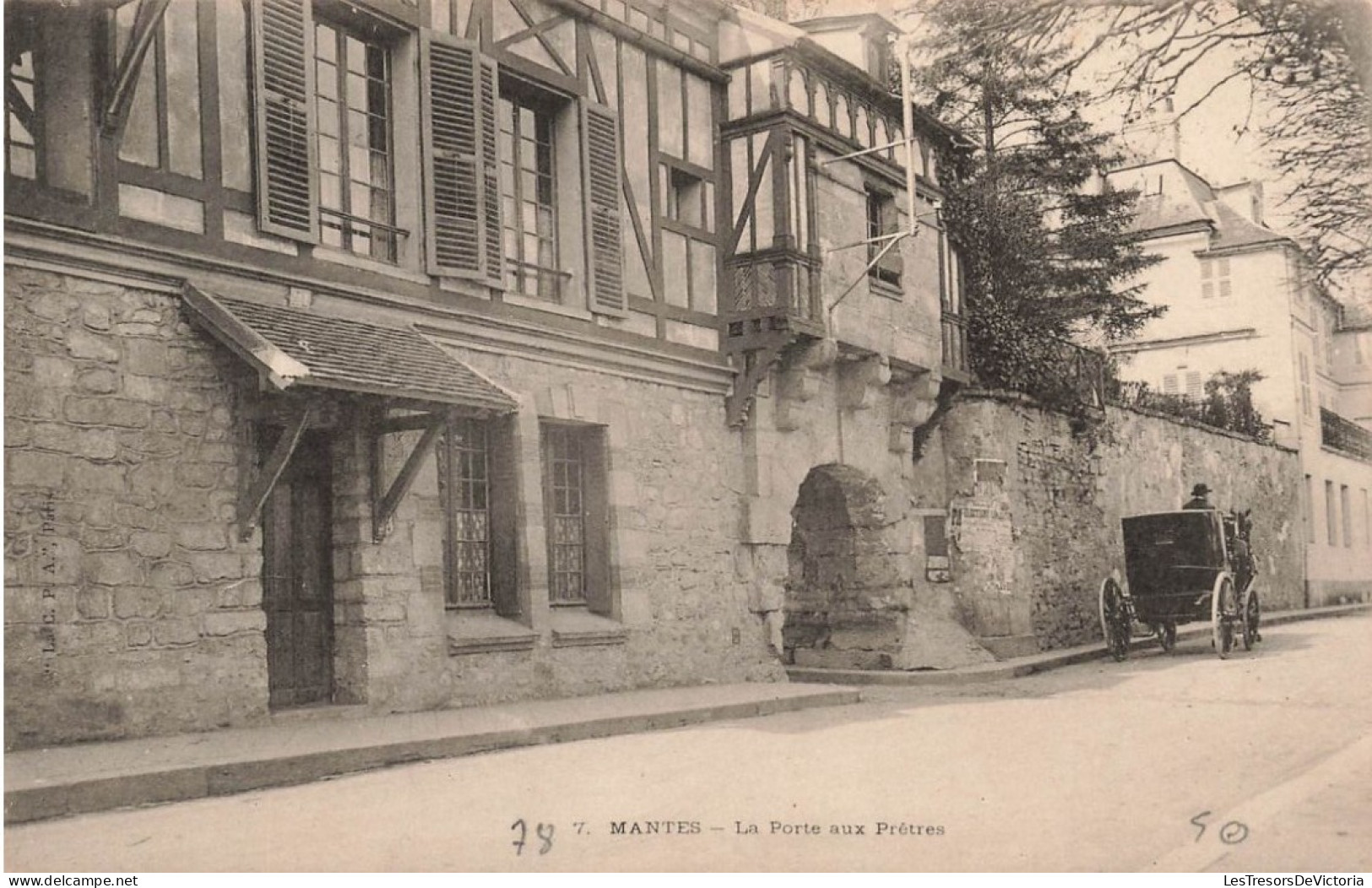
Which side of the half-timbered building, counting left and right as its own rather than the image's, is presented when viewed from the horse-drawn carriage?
left

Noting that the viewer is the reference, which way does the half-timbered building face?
facing the viewer and to the right of the viewer

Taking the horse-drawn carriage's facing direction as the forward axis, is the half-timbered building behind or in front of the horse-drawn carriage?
behind

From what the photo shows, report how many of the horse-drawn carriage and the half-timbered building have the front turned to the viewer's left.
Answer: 0

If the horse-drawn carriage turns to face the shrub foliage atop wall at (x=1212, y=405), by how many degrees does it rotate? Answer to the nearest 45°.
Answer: approximately 45° to its left

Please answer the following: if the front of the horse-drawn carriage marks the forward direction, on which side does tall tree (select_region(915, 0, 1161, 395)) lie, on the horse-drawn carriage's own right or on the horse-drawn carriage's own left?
on the horse-drawn carriage's own left

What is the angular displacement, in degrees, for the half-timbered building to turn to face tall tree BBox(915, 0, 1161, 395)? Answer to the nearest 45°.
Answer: approximately 90° to its left

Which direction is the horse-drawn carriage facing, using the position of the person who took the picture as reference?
facing away from the viewer and to the right of the viewer

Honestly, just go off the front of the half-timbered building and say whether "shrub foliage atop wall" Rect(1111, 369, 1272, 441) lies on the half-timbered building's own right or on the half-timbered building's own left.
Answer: on the half-timbered building's own left

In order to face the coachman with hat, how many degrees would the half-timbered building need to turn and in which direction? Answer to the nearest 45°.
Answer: approximately 90° to its left

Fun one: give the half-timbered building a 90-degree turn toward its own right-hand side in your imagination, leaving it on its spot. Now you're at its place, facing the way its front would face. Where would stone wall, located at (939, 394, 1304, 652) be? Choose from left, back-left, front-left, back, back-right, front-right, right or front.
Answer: back
